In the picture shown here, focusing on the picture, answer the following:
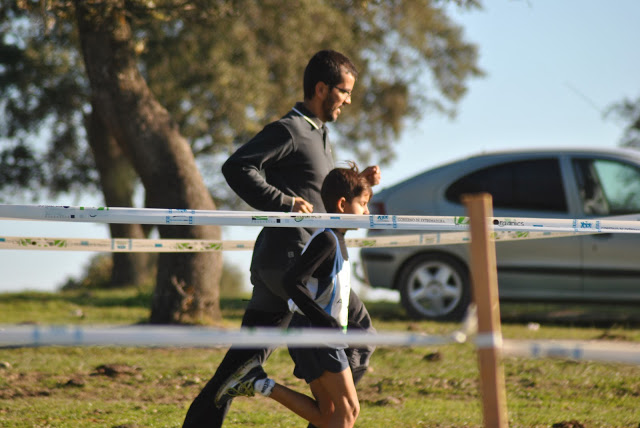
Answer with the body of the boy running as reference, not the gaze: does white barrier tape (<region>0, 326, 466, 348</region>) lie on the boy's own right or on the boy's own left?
on the boy's own right

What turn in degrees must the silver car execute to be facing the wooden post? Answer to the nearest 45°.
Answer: approximately 90° to its right

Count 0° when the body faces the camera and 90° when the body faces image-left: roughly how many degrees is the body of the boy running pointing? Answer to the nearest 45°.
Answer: approximately 270°

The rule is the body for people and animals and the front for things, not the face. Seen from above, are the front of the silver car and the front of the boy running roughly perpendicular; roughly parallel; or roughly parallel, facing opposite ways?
roughly parallel

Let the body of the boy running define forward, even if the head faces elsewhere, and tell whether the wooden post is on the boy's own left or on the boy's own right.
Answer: on the boy's own right

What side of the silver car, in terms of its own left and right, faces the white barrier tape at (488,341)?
right

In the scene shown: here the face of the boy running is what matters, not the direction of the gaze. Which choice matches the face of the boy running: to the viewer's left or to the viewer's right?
to the viewer's right
